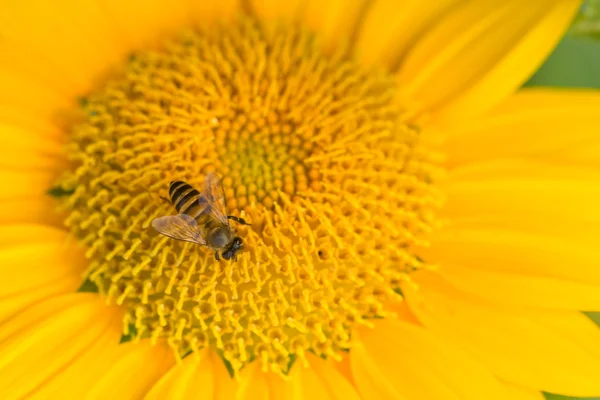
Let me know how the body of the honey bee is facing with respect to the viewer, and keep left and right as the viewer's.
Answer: facing the viewer and to the right of the viewer
